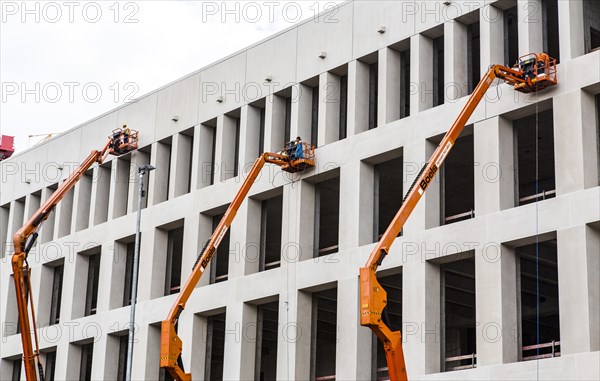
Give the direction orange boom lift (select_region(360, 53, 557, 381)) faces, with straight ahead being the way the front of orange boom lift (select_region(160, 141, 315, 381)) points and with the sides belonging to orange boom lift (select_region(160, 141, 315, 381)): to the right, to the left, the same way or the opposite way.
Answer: the same way

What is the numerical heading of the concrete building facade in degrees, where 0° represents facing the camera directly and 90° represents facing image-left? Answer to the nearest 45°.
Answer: approximately 45°

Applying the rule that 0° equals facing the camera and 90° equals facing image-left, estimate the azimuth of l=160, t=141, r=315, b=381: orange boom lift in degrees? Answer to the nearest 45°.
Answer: approximately 270°

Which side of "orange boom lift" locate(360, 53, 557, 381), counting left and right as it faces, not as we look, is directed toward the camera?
right

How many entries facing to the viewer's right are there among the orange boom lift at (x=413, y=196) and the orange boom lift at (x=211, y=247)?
2

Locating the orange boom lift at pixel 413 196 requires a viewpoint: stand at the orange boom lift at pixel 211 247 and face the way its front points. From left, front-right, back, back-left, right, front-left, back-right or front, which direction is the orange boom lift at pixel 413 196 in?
front-right
